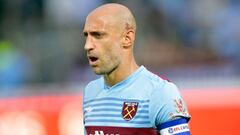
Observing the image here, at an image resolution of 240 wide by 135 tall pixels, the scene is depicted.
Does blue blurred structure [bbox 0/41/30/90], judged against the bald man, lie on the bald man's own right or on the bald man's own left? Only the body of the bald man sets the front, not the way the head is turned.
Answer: on the bald man's own right

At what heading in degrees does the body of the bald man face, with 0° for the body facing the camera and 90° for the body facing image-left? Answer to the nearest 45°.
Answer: approximately 45°
